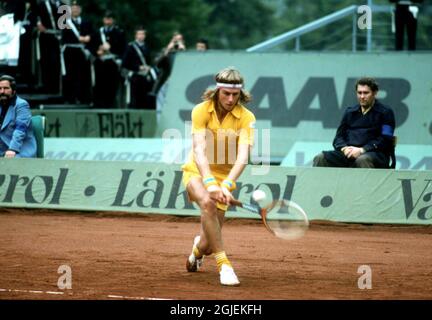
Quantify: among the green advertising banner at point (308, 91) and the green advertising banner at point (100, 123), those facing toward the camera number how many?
2

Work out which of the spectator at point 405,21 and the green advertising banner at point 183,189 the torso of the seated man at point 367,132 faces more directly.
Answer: the green advertising banner

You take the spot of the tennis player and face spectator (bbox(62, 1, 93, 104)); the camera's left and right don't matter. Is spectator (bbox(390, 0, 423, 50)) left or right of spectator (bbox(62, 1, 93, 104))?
right

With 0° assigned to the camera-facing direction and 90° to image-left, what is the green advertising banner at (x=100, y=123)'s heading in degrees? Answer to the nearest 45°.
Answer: approximately 0°

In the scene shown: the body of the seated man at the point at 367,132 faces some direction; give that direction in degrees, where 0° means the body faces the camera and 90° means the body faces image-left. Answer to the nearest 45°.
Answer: approximately 45°

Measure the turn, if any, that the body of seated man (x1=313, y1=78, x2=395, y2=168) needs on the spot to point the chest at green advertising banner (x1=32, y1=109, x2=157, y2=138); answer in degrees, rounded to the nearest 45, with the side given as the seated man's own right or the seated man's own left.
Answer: approximately 90° to the seated man's own right

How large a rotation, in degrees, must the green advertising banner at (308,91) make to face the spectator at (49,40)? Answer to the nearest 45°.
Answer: approximately 90° to its right

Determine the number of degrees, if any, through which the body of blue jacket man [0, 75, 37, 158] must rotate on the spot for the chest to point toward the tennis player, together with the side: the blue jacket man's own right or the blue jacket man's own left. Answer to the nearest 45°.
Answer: approximately 45° to the blue jacket man's own left
